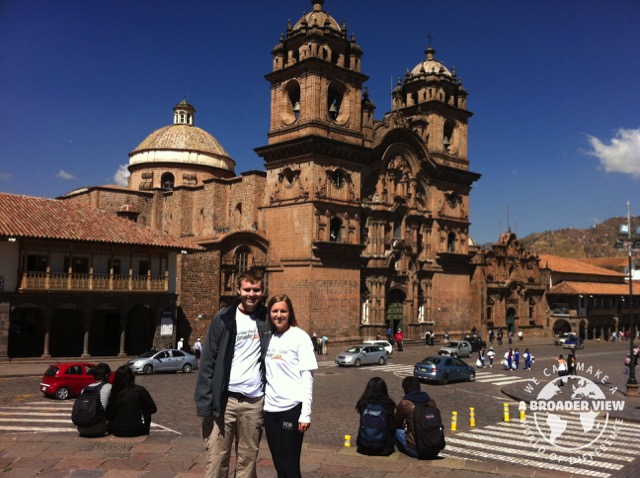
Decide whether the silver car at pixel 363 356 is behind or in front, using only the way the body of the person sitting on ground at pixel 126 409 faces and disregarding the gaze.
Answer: in front

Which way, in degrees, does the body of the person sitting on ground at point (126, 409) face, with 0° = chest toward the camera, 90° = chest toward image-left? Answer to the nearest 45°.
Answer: approximately 180°

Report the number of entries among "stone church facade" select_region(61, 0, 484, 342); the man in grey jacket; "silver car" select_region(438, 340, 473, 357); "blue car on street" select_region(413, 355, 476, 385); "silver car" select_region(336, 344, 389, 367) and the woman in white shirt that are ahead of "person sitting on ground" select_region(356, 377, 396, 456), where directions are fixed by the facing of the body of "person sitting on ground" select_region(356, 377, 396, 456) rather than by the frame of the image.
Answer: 4

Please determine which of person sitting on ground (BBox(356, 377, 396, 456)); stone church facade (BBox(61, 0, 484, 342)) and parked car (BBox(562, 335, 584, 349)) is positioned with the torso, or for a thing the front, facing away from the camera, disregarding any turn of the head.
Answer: the person sitting on ground

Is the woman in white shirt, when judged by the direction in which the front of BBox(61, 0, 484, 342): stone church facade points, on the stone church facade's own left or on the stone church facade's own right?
on the stone church facade's own right

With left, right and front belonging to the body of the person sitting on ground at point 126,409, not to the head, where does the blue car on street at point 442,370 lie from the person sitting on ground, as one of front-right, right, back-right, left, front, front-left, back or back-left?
front-right

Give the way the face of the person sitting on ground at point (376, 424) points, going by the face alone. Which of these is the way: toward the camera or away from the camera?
away from the camera

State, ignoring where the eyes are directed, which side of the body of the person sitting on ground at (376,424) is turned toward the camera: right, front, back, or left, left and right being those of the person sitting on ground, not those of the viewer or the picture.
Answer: back

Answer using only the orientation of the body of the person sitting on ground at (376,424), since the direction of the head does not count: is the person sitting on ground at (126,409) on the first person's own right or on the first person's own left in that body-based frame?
on the first person's own left

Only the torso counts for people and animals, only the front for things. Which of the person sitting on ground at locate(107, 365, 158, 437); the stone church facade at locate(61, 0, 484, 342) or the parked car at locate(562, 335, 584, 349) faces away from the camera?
the person sitting on ground

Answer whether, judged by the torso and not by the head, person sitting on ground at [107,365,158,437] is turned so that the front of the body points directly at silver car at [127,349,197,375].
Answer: yes

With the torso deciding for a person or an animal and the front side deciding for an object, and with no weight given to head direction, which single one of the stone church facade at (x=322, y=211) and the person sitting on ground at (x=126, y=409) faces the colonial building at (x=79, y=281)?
the person sitting on ground

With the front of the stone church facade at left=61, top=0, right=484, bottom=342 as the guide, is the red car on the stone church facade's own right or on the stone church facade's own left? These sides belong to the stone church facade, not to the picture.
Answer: on the stone church facade's own right

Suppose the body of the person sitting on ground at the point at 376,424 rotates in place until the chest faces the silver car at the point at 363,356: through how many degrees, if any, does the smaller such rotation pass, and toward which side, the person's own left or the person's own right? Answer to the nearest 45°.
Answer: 0° — they already face it
